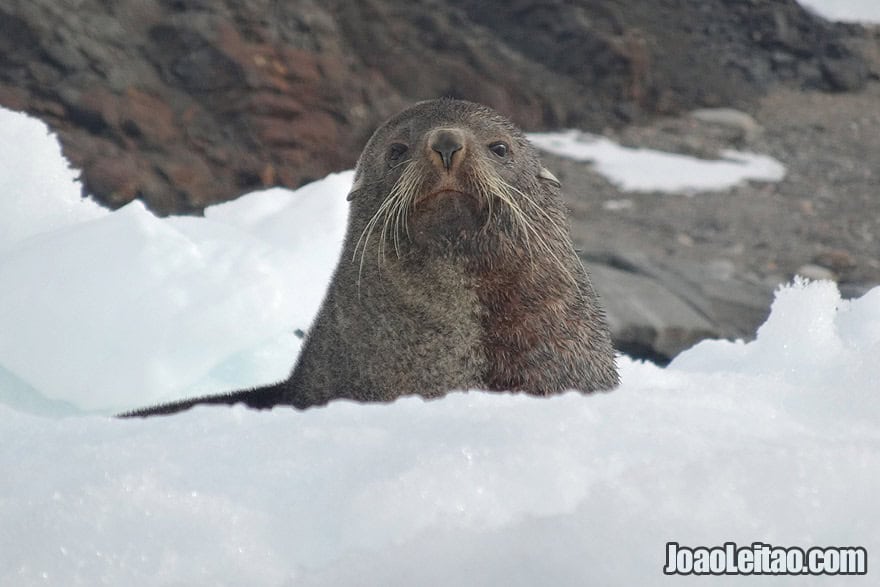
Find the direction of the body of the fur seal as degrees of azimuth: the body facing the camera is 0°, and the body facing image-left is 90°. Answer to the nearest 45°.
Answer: approximately 0°
